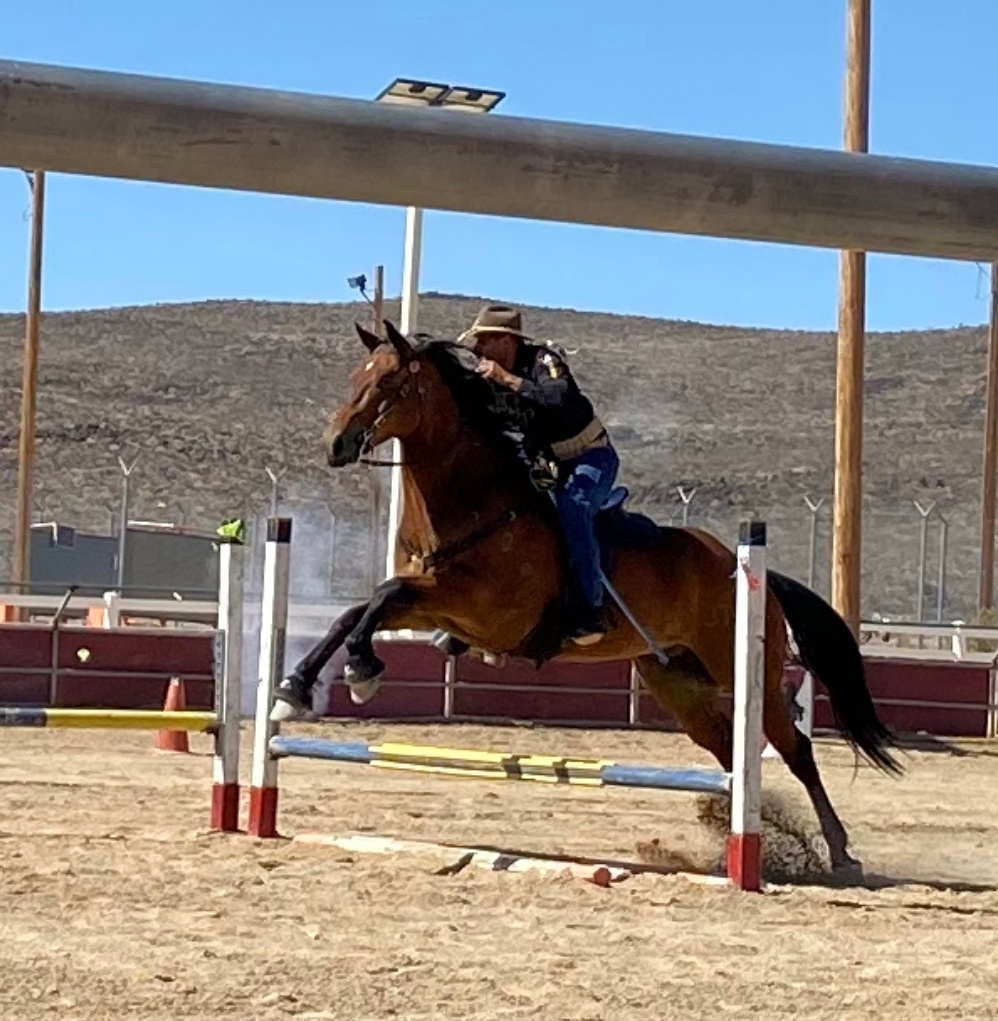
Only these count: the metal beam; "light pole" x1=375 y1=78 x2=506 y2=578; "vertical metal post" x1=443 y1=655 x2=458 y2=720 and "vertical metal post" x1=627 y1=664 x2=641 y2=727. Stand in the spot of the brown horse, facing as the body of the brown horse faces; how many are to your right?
3

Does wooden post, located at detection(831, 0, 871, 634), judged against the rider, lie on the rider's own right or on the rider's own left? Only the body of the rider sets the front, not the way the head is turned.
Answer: on the rider's own right

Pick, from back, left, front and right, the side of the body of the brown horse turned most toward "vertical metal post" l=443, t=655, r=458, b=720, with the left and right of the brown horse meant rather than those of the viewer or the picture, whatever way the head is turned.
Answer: right

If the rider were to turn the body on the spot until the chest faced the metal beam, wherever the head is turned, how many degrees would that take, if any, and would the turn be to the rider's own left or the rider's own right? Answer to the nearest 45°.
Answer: approximately 90° to the rider's own left

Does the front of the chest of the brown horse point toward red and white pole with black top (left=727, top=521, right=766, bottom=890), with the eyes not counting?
no

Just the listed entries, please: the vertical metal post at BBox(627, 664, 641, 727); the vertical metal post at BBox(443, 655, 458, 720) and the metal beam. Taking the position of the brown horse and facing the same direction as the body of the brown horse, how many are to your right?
2

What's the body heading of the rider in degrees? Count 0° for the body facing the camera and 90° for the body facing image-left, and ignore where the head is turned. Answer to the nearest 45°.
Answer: approximately 90°

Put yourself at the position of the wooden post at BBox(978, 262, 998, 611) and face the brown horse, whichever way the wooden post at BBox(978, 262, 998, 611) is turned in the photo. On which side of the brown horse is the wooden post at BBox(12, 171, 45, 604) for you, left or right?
right

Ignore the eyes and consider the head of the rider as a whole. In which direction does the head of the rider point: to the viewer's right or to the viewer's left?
to the viewer's left

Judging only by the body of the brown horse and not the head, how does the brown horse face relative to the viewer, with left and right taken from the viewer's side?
facing to the left of the viewer

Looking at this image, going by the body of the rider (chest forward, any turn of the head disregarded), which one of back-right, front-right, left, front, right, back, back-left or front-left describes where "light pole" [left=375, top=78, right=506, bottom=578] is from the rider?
right

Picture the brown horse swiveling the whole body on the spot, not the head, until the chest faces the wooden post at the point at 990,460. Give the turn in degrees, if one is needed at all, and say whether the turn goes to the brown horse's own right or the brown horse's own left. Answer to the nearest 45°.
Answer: approximately 90° to the brown horse's own right

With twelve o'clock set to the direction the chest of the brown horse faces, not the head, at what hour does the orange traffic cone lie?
The orange traffic cone is roughly at 2 o'clock from the brown horse.

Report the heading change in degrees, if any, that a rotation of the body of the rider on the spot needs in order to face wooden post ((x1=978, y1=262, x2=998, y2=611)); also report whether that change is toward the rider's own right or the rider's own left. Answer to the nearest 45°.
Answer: approximately 90° to the rider's own right

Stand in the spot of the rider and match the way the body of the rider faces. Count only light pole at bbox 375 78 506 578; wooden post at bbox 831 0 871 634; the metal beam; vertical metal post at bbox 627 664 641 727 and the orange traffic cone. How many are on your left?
1

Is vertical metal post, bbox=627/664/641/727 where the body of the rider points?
no

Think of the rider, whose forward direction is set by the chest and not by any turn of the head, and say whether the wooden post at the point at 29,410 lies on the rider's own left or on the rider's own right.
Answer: on the rider's own right

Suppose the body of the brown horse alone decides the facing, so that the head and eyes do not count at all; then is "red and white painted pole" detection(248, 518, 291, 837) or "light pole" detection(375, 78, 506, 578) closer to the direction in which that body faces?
the red and white painted pole
